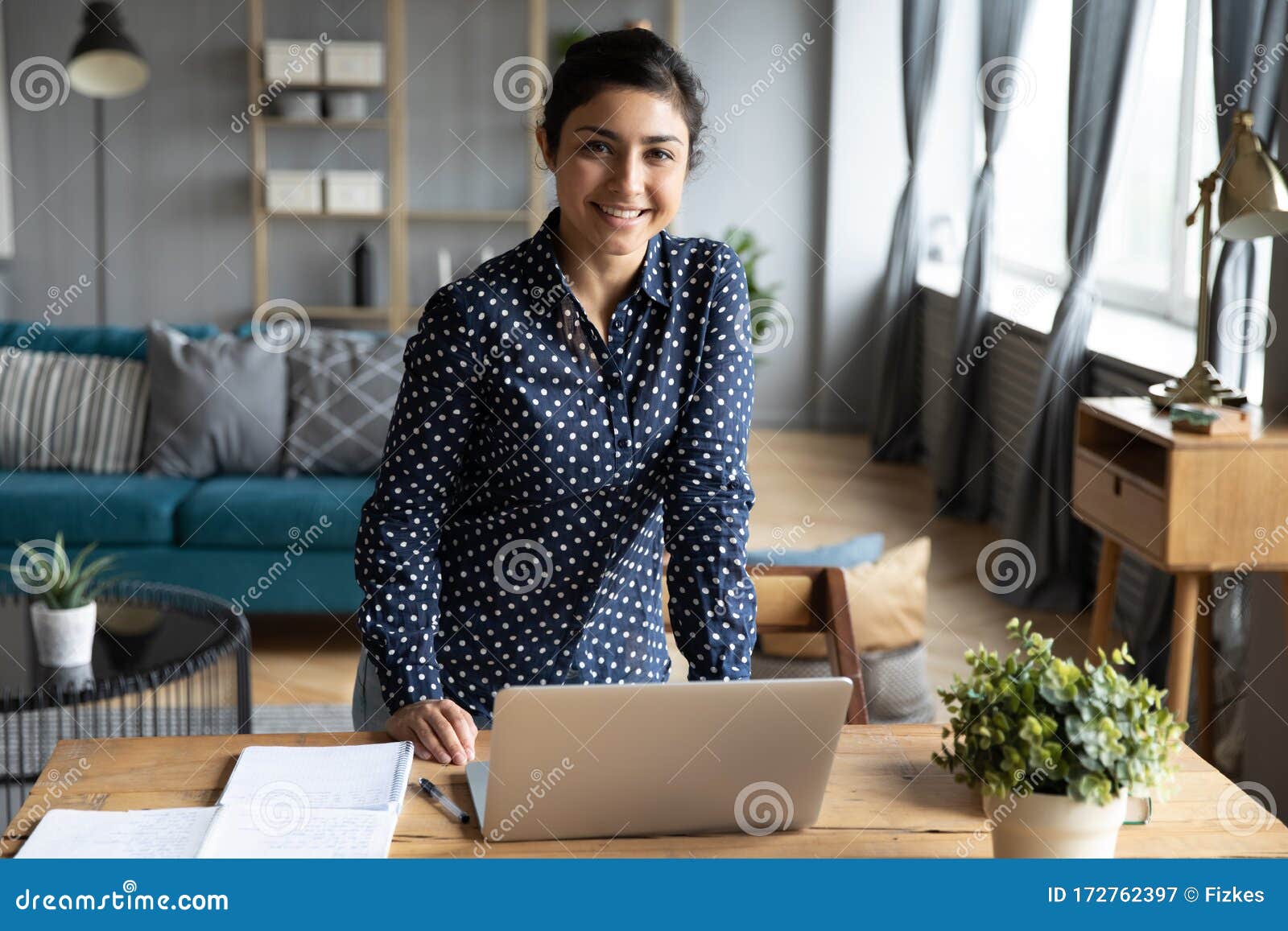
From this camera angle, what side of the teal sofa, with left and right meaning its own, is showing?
front

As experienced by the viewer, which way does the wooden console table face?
facing the viewer and to the left of the viewer

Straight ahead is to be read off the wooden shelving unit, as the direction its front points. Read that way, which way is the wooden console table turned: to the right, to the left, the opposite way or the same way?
to the right

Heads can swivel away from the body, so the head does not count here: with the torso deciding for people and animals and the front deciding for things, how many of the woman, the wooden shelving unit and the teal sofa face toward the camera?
3

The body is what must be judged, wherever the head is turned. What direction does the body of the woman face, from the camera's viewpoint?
toward the camera

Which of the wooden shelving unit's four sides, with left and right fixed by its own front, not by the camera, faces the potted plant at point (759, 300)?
left

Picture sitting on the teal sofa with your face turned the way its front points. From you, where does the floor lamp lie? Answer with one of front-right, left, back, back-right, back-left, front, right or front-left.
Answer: back

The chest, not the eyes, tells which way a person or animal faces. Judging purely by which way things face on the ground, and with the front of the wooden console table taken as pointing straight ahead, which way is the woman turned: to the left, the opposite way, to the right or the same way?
to the left

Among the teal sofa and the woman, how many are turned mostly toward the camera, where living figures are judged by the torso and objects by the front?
2

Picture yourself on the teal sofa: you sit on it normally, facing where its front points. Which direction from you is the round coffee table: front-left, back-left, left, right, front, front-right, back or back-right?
front

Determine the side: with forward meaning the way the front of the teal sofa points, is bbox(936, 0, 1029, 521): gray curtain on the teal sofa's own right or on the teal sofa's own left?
on the teal sofa's own left

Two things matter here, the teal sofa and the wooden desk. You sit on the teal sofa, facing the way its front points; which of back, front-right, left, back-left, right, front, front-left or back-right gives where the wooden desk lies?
front

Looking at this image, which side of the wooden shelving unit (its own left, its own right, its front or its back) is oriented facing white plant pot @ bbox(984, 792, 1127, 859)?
front
